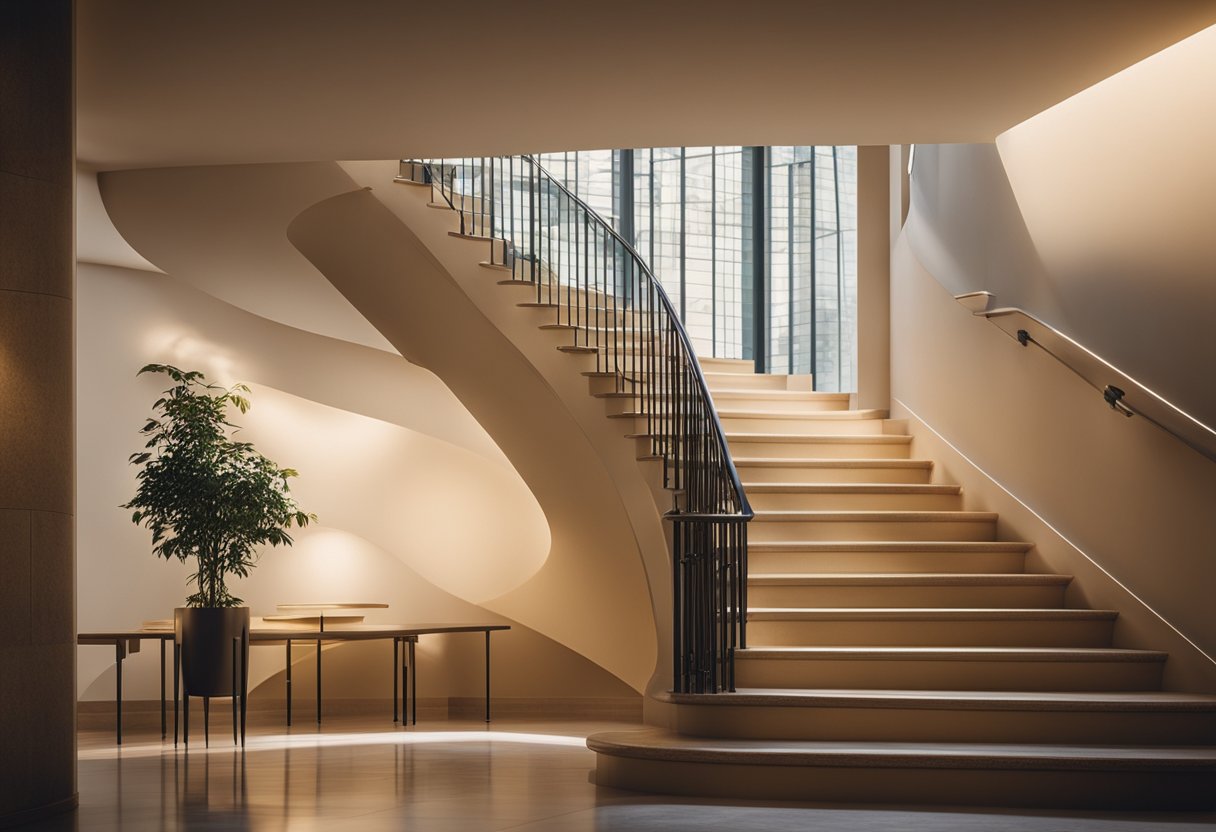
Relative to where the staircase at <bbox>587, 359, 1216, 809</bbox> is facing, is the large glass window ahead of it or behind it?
behind

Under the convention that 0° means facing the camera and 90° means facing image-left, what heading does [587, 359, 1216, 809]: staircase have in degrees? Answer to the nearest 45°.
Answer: approximately 0°

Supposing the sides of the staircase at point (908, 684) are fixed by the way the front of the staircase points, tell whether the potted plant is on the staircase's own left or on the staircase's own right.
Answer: on the staircase's own right
